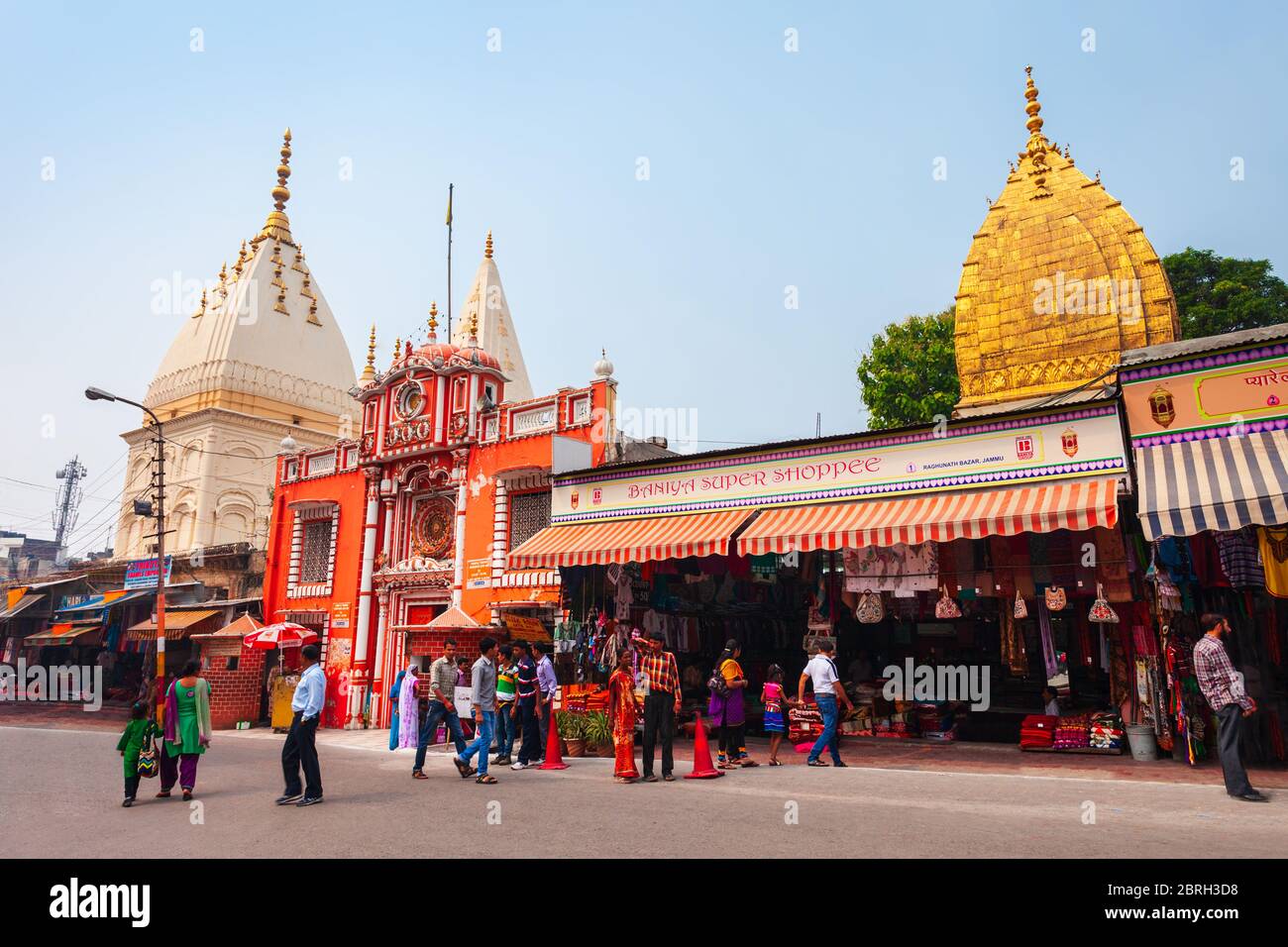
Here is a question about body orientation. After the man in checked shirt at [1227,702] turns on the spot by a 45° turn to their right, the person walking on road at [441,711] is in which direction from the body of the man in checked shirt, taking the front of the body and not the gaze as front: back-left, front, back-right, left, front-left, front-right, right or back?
back-right

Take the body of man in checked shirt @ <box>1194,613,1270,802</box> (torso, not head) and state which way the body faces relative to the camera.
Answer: to the viewer's right

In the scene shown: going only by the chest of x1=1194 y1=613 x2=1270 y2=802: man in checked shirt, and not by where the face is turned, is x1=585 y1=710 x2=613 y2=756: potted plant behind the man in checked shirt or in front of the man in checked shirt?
behind
